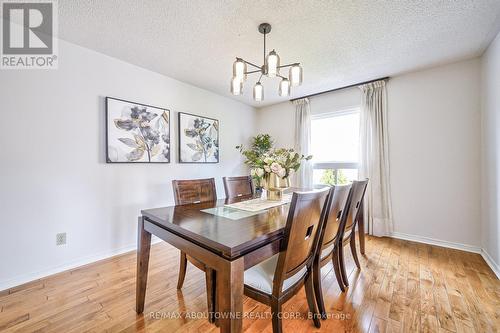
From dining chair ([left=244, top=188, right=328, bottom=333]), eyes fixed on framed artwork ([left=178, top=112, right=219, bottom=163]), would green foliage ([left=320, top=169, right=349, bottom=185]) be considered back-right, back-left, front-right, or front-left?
front-right

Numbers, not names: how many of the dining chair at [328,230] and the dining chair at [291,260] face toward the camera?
0

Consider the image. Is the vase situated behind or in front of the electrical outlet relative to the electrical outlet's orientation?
in front

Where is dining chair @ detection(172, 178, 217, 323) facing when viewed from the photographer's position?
facing the viewer and to the right of the viewer

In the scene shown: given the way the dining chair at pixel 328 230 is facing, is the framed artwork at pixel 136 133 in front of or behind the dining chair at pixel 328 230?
in front

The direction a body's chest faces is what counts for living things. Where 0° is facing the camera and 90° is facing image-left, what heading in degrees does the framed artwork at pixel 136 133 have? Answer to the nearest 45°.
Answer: approximately 315°

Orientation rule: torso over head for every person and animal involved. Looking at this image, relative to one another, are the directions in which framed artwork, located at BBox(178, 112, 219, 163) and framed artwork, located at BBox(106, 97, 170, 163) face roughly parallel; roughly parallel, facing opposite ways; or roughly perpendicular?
roughly parallel

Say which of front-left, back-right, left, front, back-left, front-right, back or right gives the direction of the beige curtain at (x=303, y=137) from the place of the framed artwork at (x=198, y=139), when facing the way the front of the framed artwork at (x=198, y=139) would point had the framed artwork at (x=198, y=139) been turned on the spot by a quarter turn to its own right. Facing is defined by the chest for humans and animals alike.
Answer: back-left

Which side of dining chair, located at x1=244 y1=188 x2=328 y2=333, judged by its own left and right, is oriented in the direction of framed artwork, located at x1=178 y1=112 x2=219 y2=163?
front

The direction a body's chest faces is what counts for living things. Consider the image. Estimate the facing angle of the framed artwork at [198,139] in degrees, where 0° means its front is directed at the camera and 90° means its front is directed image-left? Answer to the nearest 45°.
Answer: approximately 315°

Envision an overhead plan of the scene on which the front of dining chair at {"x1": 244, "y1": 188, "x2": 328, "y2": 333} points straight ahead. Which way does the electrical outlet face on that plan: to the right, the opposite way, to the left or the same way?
the opposite way

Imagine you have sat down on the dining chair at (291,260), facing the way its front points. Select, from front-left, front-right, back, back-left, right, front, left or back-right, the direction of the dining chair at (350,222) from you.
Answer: right

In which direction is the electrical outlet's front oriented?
toward the camera

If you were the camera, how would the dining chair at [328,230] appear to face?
facing away from the viewer and to the left of the viewer

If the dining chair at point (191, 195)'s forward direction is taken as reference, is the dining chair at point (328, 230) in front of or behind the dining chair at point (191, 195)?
in front

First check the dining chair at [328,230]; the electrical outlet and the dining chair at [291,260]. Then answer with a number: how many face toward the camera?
1

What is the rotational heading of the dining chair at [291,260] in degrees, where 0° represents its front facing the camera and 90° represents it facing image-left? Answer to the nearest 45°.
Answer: approximately 135°
